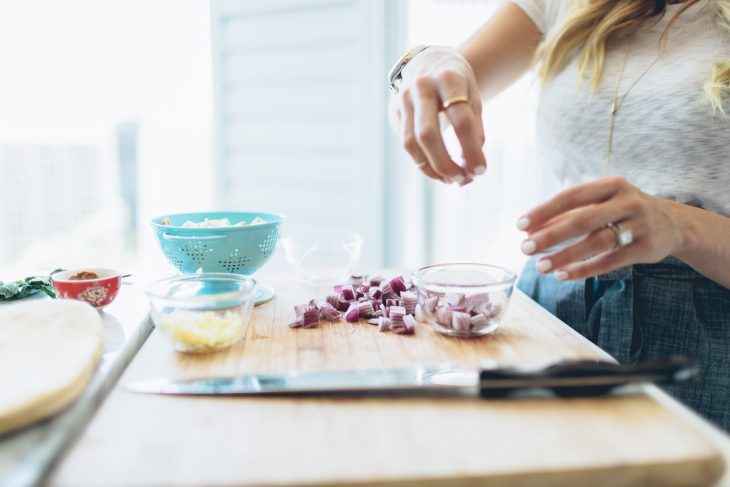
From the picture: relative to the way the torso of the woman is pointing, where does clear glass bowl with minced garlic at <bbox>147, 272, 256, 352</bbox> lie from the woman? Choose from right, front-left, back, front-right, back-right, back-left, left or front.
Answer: front

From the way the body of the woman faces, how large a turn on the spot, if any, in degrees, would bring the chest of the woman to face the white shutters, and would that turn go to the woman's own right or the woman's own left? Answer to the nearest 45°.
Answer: approximately 90° to the woman's own right

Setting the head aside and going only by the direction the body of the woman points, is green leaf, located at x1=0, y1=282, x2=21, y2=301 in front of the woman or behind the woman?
in front

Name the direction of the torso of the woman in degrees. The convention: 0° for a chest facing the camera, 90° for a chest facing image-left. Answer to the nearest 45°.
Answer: approximately 45°
